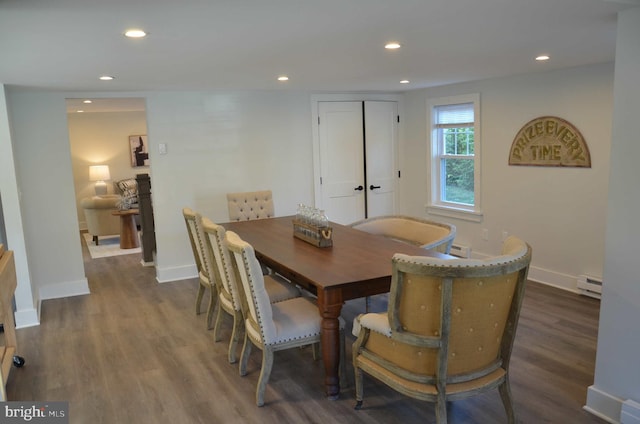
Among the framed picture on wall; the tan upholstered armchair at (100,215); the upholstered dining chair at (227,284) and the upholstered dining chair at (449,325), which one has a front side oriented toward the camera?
the framed picture on wall

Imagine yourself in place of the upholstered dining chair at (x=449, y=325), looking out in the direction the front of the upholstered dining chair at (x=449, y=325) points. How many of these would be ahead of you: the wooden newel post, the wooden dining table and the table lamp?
3

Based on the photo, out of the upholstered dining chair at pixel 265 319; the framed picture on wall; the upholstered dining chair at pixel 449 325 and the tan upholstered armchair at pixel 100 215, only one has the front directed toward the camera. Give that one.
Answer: the framed picture on wall

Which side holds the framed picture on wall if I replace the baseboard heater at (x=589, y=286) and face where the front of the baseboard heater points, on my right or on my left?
on my right

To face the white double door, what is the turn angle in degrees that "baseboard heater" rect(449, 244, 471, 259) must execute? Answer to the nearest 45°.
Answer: approximately 45° to its right

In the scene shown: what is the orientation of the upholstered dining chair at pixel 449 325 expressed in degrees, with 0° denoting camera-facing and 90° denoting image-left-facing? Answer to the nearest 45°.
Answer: approximately 135°

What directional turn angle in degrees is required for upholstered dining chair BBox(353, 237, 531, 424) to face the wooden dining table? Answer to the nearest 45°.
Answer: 0° — it already faces it

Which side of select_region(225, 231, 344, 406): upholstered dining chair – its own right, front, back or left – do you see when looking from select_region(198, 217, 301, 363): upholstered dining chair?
left

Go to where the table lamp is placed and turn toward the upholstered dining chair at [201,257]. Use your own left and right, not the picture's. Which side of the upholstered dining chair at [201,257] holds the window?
left

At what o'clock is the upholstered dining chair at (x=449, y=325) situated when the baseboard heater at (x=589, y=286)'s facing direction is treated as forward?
The upholstered dining chair is roughly at 11 o'clock from the baseboard heater.
